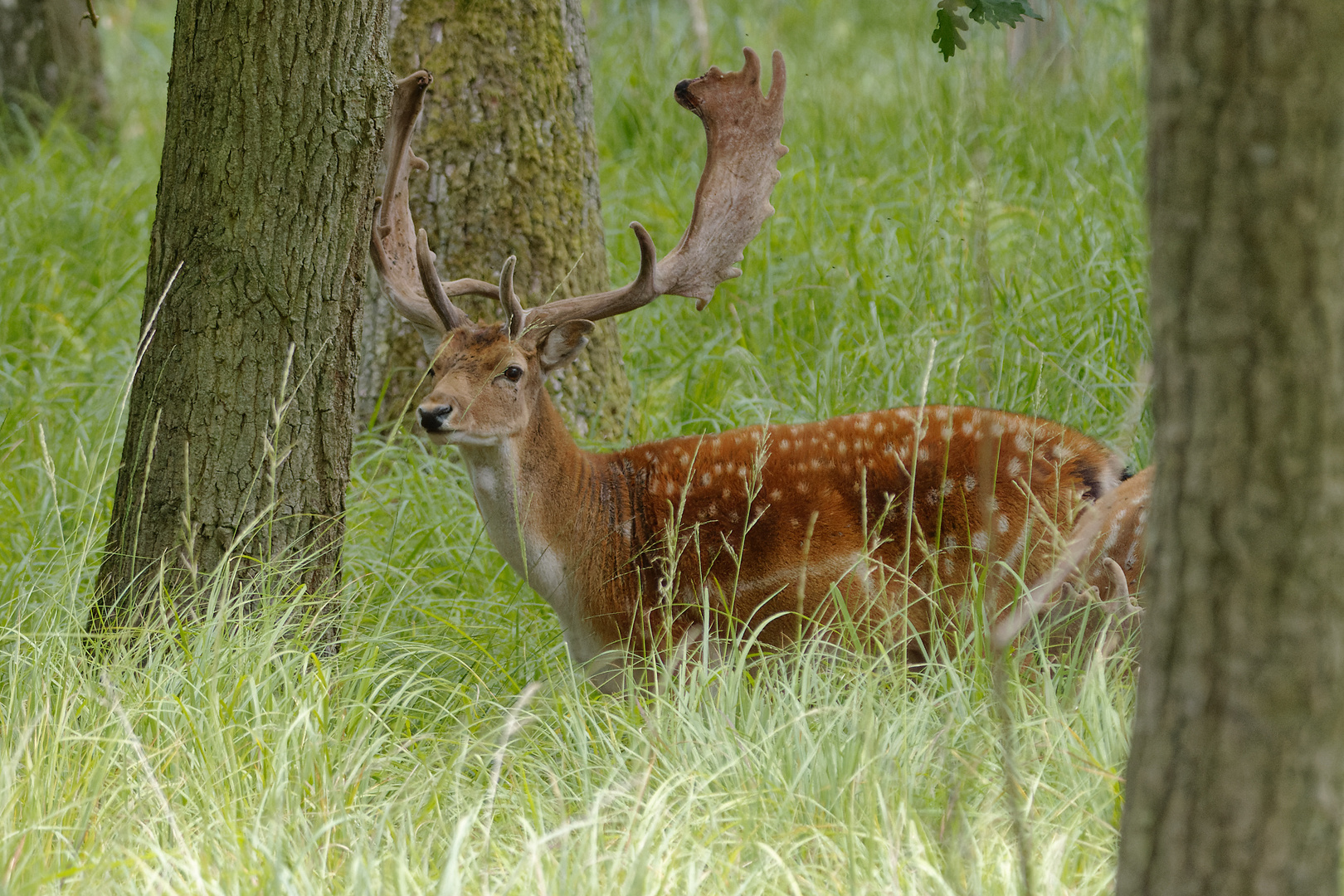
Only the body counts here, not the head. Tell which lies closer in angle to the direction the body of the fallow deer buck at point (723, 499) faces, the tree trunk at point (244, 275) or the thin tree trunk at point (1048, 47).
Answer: the tree trunk

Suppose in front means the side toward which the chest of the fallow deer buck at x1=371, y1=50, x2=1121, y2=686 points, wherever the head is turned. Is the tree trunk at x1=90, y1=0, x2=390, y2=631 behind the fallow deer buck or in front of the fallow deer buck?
in front

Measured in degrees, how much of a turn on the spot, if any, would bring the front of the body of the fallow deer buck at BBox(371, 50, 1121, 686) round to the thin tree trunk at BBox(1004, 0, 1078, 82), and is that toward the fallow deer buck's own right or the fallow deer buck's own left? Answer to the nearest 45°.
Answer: approximately 90° to the fallow deer buck's own right

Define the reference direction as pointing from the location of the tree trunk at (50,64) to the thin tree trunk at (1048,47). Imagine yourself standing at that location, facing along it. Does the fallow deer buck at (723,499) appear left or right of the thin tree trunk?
right

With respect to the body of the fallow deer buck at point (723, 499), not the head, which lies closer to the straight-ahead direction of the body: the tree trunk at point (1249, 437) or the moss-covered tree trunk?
the moss-covered tree trunk

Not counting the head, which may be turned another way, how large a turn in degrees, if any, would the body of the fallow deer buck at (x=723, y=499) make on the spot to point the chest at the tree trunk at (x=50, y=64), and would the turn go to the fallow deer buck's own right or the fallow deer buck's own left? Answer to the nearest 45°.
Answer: approximately 45° to the fallow deer buck's own right

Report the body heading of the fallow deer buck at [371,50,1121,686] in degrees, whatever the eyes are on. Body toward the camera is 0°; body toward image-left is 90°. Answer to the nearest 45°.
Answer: approximately 90°

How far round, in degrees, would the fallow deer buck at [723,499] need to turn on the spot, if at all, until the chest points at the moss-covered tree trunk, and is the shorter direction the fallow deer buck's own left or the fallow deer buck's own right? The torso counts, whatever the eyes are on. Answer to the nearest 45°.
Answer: approximately 45° to the fallow deer buck's own right

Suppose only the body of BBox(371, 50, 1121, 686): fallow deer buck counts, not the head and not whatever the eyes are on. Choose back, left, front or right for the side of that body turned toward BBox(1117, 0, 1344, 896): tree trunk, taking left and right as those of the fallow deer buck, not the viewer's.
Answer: left
